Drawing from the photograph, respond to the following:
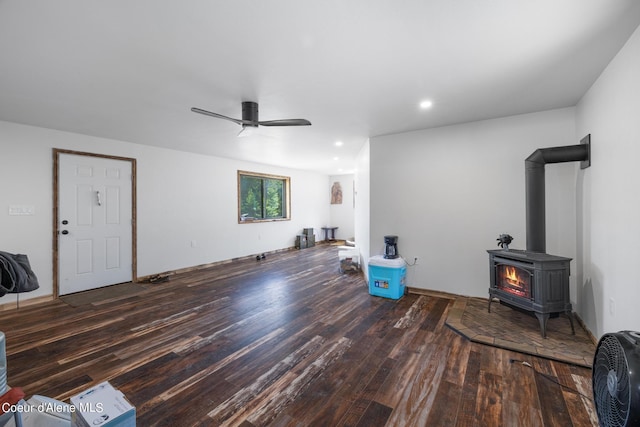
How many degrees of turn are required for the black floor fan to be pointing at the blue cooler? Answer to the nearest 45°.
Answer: approximately 90° to its right

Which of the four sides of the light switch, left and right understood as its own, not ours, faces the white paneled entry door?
left

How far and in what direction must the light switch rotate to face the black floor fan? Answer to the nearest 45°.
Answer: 0° — it already faces it

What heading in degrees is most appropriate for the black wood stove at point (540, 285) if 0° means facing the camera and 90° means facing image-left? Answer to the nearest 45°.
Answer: approximately 45°

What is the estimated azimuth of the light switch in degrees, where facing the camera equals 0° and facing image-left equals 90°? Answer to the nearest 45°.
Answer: approximately 0°

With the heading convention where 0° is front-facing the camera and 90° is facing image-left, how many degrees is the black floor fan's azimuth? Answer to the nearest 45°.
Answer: approximately 45°

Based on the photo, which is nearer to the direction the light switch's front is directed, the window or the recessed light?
the recessed light

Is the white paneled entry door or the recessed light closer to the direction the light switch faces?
the recessed light
